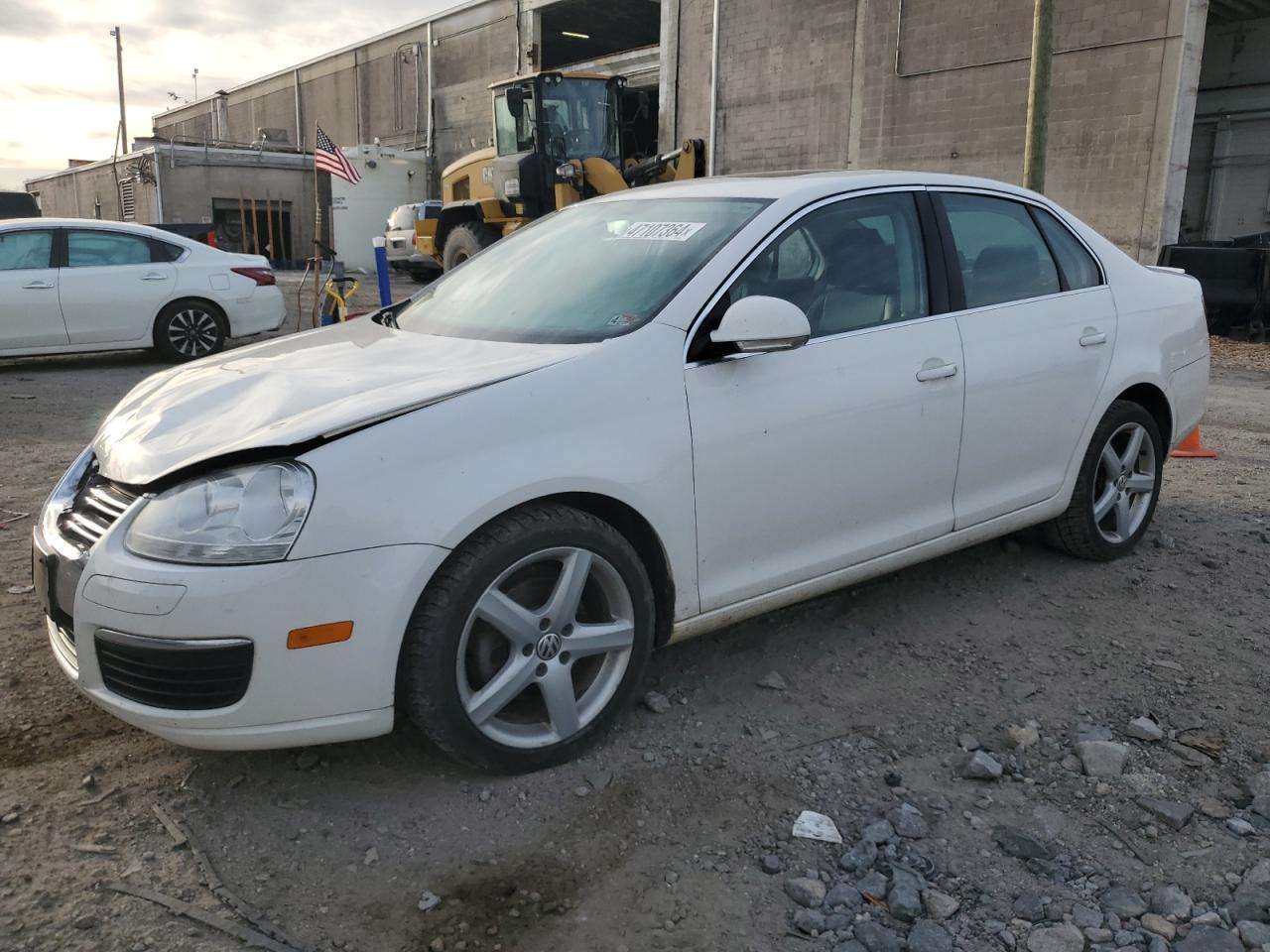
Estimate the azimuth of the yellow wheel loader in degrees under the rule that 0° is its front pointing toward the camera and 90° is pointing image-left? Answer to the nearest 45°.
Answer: approximately 315°

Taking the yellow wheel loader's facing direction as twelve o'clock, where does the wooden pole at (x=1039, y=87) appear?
The wooden pole is roughly at 12 o'clock from the yellow wheel loader.

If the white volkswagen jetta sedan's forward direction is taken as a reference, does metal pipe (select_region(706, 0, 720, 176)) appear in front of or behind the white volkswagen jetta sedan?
behind

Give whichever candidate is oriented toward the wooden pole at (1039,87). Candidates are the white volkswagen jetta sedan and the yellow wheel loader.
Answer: the yellow wheel loader

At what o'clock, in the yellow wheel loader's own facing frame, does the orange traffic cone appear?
The orange traffic cone is roughly at 1 o'clock from the yellow wheel loader.

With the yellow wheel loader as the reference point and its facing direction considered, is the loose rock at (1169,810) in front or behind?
in front

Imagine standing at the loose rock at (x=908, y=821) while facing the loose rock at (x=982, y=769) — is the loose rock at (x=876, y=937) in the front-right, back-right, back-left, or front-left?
back-right

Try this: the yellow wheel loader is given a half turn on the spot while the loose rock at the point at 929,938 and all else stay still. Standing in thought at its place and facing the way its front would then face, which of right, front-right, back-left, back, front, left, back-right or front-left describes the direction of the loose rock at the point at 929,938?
back-left

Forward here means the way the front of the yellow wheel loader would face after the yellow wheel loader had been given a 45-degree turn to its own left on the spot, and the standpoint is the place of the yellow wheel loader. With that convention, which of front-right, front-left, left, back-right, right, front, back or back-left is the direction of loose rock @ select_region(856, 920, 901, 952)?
right

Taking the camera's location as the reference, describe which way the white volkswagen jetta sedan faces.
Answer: facing the viewer and to the left of the viewer

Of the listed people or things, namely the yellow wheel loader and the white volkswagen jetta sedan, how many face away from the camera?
0

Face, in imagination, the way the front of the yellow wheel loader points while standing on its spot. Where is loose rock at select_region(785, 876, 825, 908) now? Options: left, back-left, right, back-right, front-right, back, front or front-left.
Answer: front-right

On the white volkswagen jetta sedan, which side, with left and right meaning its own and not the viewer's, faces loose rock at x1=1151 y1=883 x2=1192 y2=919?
left

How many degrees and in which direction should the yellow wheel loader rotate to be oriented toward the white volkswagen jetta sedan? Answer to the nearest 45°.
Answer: approximately 45° to its right

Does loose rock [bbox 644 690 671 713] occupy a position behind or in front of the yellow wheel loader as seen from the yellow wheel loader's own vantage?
in front

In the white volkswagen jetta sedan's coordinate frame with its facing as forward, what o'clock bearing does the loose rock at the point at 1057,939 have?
The loose rock is roughly at 9 o'clock from the white volkswagen jetta sedan.
